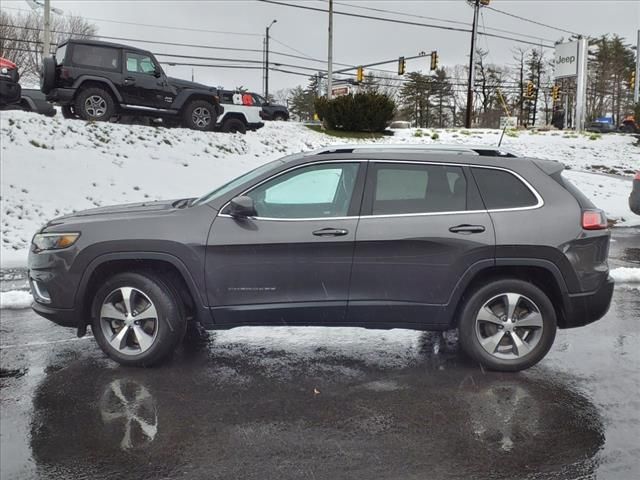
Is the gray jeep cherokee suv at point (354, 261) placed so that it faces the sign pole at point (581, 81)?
no

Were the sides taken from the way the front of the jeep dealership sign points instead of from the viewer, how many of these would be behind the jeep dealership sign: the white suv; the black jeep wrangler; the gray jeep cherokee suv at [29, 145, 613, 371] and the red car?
0

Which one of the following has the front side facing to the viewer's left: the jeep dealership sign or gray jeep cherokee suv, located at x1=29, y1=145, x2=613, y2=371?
the gray jeep cherokee suv

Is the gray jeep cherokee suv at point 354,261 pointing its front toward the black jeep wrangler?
no

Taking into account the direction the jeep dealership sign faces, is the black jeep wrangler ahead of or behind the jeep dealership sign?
ahead

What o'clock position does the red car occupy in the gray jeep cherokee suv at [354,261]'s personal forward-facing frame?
The red car is roughly at 2 o'clock from the gray jeep cherokee suv.

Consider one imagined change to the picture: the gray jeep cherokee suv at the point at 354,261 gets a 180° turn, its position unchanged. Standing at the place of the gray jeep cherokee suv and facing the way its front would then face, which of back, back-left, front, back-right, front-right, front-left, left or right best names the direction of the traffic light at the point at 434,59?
left

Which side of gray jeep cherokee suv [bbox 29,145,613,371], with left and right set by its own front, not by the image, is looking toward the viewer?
left

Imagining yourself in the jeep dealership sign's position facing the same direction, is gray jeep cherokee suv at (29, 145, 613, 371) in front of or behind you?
in front

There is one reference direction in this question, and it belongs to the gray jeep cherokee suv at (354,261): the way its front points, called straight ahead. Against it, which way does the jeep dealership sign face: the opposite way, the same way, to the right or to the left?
to the left

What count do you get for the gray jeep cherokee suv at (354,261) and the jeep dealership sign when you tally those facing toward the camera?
1

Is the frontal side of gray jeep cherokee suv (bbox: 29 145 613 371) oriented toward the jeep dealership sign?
no

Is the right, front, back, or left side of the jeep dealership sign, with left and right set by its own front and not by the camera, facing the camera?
front
